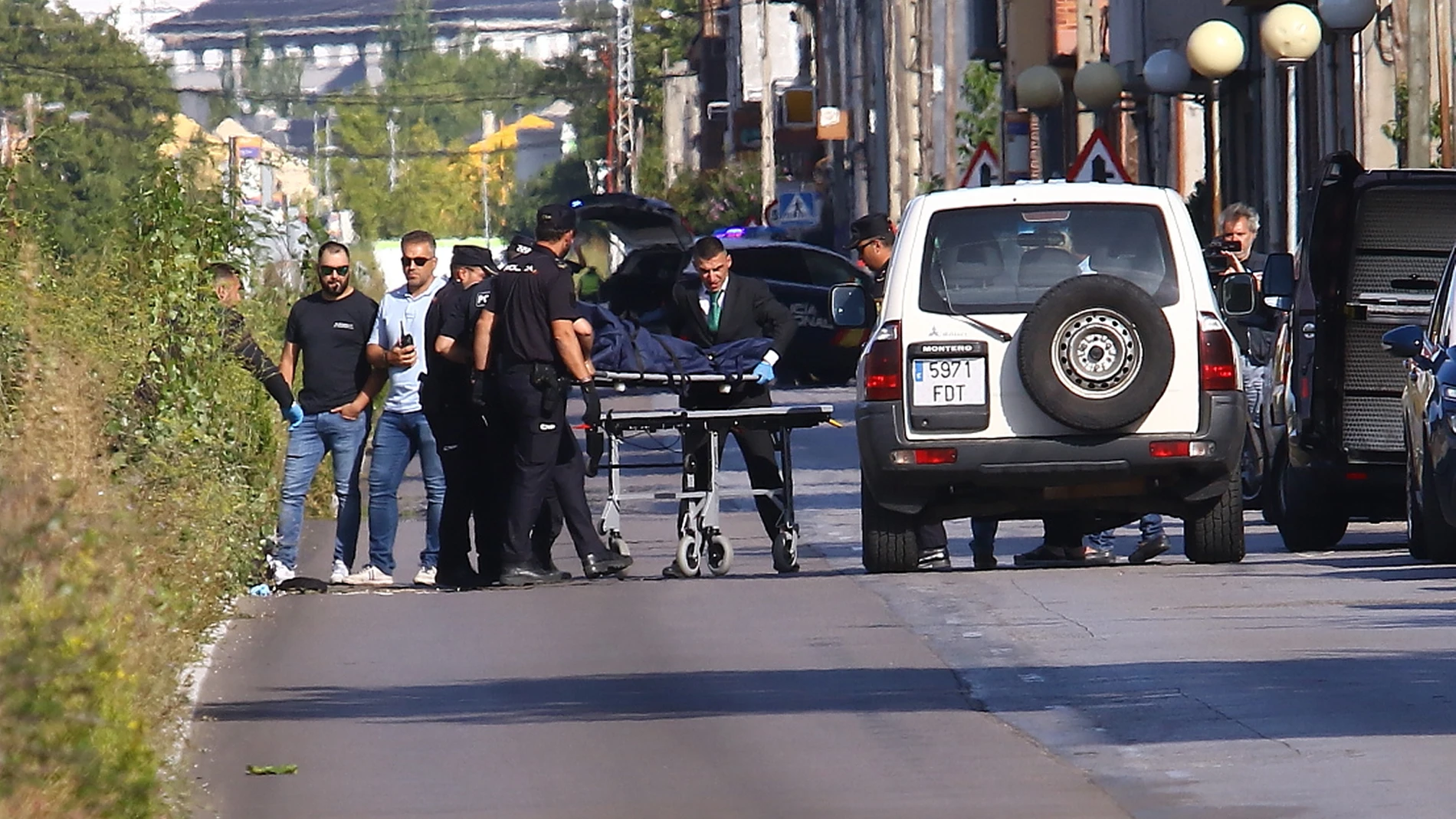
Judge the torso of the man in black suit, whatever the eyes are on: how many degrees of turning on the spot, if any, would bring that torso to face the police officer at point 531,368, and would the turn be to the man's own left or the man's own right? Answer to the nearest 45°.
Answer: approximately 45° to the man's own right

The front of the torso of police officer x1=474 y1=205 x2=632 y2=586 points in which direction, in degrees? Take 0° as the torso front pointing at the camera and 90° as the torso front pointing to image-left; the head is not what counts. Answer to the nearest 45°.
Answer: approximately 225°

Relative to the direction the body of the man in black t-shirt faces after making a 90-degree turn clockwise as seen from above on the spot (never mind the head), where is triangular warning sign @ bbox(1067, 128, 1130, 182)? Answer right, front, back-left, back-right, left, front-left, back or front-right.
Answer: back-right

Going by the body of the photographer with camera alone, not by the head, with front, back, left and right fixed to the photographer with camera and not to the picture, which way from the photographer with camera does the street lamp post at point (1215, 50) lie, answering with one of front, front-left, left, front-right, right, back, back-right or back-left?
back-right

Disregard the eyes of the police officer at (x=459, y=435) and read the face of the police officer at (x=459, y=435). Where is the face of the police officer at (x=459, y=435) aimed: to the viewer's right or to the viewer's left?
to the viewer's right

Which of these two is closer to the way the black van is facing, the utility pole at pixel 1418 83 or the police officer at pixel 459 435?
the utility pole

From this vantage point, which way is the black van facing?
away from the camera

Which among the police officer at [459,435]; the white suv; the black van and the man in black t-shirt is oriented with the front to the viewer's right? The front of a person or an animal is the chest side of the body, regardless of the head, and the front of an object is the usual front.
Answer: the police officer

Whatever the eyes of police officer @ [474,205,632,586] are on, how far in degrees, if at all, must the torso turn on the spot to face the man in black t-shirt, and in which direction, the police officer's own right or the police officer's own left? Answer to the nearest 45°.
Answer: approximately 90° to the police officer's own left

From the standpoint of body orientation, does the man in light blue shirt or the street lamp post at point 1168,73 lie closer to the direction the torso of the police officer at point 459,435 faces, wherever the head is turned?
the street lamp post

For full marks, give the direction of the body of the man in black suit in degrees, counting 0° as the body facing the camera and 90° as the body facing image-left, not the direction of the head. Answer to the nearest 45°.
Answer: approximately 0°
